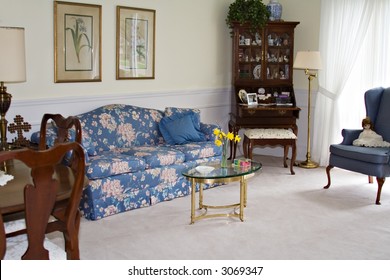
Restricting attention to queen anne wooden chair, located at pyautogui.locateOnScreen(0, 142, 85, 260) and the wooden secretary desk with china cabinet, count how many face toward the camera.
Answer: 1

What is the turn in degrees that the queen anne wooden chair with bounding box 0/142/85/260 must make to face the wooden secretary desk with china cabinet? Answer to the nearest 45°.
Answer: approximately 90° to its right

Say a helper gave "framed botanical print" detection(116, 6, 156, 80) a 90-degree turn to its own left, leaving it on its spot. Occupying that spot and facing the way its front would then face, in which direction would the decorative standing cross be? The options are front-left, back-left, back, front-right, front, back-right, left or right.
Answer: back

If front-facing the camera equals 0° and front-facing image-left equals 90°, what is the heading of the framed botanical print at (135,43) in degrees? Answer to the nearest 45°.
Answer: approximately 315°

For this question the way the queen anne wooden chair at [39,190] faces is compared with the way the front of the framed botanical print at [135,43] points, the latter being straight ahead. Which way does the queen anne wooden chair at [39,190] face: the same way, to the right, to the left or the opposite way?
the opposite way

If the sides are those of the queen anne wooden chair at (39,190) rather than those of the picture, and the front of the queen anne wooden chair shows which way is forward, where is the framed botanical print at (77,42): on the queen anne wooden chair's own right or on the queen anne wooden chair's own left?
on the queen anne wooden chair's own right

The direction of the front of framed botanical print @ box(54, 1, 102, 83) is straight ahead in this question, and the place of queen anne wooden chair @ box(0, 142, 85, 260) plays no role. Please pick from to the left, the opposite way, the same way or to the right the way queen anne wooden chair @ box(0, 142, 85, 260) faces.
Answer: the opposite way

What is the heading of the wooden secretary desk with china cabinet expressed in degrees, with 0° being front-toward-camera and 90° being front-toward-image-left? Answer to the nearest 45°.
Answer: approximately 0°

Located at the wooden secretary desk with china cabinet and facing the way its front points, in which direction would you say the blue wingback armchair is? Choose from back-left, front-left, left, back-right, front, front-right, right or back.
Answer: front-left

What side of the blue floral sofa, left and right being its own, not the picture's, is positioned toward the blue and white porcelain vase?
left

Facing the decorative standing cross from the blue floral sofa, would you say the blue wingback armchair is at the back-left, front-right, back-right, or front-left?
back-left

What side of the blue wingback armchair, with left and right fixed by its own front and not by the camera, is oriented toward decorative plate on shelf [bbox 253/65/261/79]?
right

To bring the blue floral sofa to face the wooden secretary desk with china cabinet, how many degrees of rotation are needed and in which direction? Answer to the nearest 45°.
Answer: approximately 90° to its left
